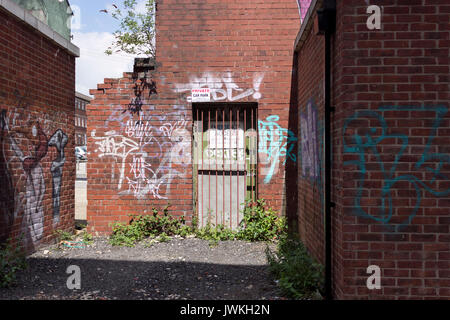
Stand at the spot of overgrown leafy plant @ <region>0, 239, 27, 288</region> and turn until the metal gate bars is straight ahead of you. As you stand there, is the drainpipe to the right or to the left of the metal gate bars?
right

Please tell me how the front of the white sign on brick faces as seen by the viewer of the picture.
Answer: facing the viewer

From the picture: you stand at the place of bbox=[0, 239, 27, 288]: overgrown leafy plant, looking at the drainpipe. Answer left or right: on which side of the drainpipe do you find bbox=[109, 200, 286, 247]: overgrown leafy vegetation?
left

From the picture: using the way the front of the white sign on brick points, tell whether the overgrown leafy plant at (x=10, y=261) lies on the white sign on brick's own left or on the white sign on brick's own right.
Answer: on the white sign on brick's own right

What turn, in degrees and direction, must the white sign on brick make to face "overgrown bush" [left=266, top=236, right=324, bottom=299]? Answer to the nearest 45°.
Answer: approximately 45° to its left

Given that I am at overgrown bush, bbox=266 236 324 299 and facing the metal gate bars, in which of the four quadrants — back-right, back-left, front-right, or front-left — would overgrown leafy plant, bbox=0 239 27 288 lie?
front-left

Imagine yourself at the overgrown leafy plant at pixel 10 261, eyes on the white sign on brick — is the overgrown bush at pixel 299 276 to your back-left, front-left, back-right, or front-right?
front-right

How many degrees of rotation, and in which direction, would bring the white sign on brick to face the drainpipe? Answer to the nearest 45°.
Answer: approximately 45° to its left
